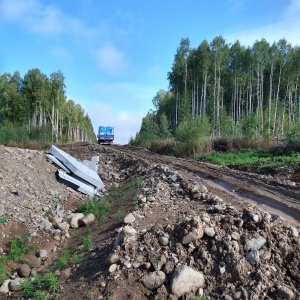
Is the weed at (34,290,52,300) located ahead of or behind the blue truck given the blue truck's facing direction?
ahead

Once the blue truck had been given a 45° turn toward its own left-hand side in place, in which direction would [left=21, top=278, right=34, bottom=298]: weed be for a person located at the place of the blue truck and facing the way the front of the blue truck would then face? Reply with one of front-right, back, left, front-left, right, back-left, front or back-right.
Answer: front-right

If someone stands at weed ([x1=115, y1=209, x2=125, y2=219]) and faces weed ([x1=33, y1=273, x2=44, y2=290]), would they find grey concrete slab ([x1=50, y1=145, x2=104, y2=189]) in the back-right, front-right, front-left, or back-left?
back-right

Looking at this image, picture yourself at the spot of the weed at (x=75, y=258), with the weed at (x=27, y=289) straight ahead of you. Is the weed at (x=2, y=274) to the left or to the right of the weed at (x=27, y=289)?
right

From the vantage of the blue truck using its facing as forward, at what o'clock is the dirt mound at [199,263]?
The dirt mound is roughly at 12 o'clock from the blue truck.

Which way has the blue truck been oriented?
toward the camera

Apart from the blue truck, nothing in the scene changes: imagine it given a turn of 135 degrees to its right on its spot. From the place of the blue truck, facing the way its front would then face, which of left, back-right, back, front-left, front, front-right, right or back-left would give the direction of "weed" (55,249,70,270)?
back-left

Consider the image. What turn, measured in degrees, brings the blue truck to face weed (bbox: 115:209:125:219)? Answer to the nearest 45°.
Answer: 0° — it already faces it

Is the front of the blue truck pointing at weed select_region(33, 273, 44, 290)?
yes

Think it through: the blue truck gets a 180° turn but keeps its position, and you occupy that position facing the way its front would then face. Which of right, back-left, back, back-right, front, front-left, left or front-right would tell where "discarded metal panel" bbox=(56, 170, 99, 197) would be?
back
